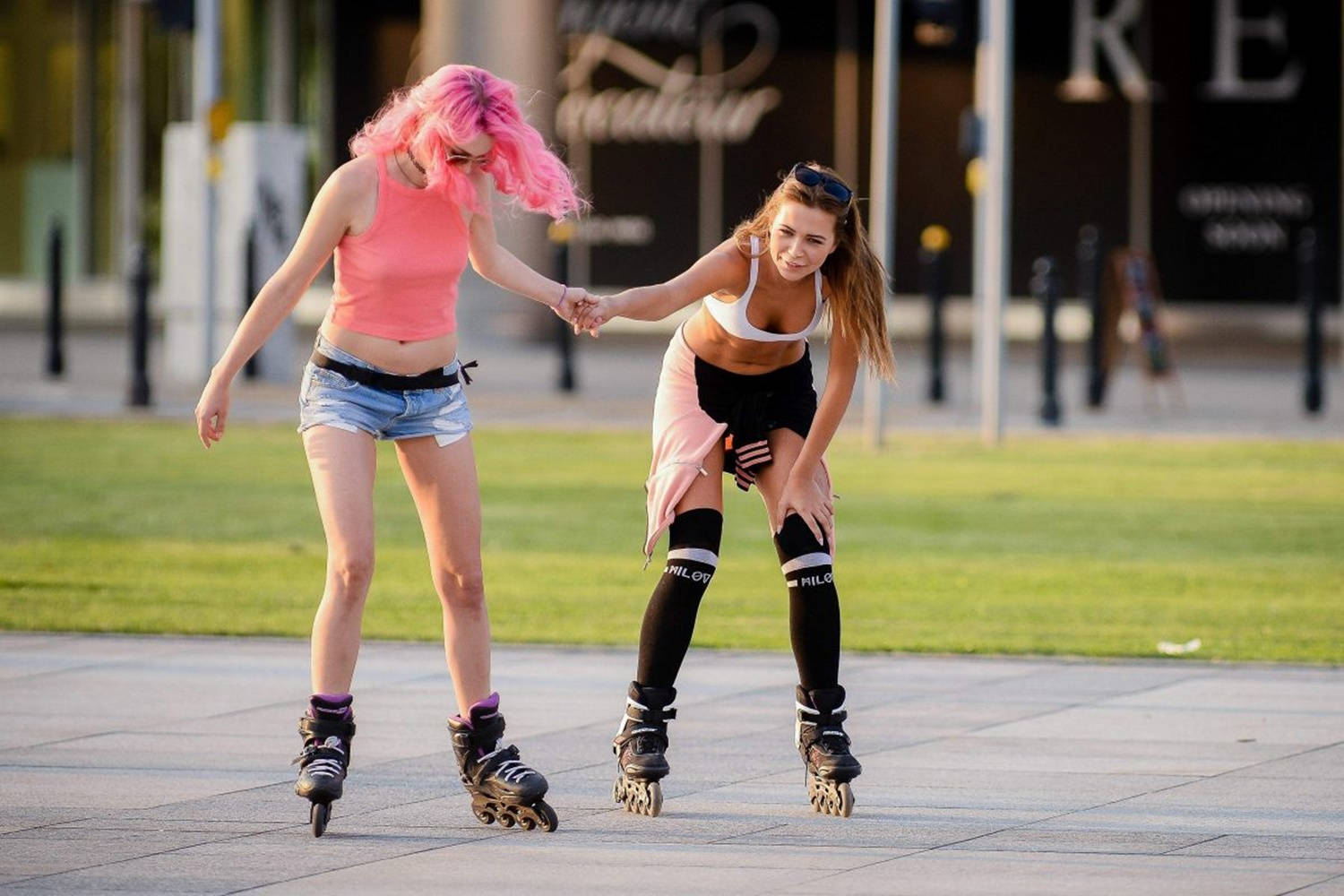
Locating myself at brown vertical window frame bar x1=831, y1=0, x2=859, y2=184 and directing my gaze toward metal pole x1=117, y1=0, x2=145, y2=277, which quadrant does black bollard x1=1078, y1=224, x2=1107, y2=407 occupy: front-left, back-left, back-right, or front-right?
back-left

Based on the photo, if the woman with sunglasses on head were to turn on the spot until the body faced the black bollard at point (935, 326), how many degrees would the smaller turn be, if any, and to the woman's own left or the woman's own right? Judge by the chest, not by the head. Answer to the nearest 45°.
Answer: approximately 180°

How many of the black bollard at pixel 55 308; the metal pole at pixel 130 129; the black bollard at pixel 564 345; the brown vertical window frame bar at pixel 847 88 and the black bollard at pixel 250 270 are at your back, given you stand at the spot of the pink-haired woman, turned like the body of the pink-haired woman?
5

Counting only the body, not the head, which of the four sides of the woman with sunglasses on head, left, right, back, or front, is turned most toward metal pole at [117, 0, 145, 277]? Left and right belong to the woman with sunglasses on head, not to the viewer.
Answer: back

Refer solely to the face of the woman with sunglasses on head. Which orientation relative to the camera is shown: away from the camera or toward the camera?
toward the camera

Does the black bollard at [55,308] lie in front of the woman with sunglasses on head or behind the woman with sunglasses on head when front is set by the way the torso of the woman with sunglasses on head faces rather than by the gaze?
behind

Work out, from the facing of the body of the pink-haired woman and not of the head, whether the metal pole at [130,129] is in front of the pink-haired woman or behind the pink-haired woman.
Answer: behind

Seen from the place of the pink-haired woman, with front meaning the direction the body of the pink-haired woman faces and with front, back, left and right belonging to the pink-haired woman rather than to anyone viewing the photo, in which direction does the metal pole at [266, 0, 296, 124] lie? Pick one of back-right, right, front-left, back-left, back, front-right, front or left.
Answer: back

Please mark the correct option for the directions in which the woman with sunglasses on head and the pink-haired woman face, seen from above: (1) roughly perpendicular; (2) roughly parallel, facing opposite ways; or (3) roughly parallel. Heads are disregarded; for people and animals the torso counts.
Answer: roughly parallel

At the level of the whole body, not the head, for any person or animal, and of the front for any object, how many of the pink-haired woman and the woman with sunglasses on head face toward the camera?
2

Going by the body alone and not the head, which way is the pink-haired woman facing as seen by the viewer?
toward the camera

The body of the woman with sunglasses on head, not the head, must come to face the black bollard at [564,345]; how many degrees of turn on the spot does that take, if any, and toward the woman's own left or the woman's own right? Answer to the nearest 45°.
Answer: approximately 180°

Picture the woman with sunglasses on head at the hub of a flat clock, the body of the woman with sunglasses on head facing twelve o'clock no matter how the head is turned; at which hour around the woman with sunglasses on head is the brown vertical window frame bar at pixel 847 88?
The brown vertical window frame bar is roughly at 6 o'clock from the woman with sunglasses on head.

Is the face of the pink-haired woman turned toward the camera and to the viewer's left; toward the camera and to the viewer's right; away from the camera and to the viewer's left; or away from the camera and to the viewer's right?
toward the camera and to the viewer's right
